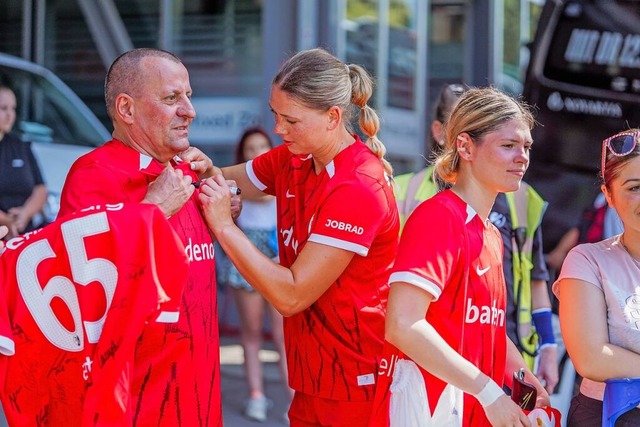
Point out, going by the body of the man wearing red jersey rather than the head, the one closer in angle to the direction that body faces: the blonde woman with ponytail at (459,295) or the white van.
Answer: the blonde woman with ponytail

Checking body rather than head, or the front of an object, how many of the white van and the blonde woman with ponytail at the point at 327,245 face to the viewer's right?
1

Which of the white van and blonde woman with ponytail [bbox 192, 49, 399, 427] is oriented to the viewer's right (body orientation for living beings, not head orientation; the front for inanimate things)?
the white van

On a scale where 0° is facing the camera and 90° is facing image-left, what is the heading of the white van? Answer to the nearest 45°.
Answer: approximately 270°

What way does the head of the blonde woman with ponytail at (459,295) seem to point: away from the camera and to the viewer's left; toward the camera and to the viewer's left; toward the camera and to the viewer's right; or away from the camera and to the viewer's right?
toward the camera and to the viewer's right

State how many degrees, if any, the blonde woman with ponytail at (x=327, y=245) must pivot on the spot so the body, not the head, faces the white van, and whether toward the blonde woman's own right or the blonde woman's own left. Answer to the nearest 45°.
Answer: approximately 135° to the blonde woman's own right

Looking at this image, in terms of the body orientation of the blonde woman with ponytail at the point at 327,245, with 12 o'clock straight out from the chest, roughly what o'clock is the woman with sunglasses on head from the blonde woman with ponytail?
The woman with sunglasses on head is roughly at 8 o'clock from the blonde woman with ponytail.

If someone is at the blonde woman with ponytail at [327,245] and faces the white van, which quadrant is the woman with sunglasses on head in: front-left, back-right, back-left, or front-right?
back-right
